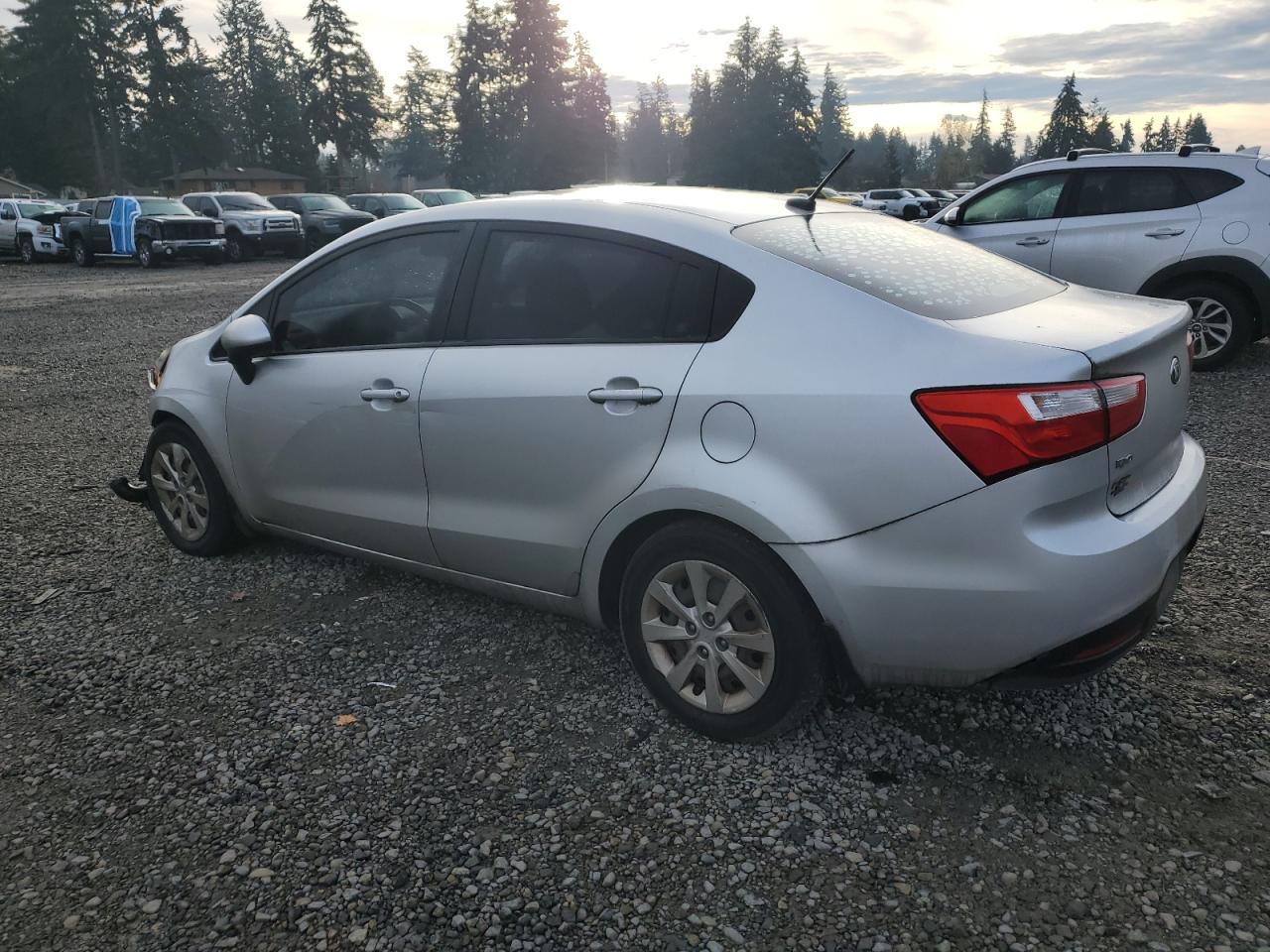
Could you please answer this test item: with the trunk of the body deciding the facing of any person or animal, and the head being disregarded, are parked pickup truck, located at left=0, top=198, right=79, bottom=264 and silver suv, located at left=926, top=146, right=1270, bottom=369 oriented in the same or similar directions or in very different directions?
very different directions

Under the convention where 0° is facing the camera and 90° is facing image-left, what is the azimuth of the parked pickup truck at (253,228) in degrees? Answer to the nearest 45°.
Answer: approximately 315°

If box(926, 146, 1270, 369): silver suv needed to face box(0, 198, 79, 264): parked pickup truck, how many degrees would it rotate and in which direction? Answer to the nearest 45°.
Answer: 0° — it already faces it

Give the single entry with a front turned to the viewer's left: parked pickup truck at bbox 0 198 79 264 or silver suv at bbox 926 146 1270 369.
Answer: the silver suv

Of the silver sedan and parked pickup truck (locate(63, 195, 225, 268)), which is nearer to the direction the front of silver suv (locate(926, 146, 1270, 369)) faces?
the parked pickup truck

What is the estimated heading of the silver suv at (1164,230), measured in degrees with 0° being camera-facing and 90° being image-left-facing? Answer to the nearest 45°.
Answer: approximately 90°

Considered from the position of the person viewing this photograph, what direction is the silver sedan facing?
facing away from the viewer and to the left of the viewer

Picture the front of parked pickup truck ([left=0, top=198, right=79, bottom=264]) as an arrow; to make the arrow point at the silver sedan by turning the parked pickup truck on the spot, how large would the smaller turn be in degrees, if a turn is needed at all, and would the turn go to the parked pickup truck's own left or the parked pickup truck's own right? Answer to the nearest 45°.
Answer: approximately 45° to the parked pickup truck's own right

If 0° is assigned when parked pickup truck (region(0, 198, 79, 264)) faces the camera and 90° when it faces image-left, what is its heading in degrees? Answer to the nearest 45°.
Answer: approximately 315°
